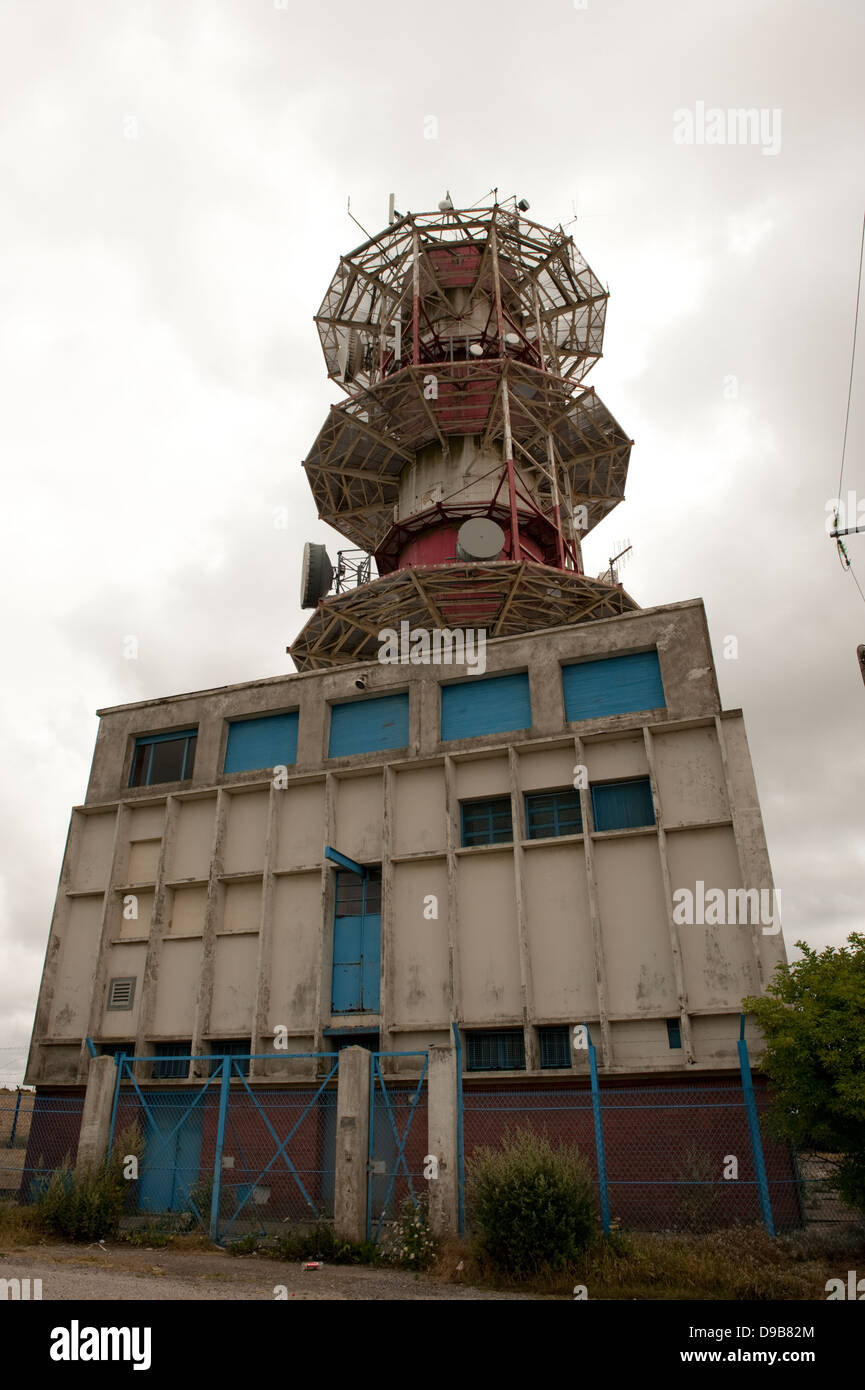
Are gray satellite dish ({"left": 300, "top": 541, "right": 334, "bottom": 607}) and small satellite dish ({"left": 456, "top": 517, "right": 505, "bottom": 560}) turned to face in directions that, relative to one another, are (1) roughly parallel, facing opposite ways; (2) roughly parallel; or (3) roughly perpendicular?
roughly perpendicular

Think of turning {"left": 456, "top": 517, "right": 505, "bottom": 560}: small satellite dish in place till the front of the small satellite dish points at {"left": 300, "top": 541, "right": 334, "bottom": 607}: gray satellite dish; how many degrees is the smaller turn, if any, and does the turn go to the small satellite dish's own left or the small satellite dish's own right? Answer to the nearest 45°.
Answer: approximately 135° to the small satellite dish's own right

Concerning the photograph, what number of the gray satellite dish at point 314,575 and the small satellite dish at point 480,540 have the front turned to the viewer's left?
1

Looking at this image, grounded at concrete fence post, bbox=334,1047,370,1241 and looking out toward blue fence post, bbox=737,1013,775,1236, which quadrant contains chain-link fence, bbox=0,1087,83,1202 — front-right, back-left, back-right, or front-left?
back-left

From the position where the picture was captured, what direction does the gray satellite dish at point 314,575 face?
facing to the left of the viewer

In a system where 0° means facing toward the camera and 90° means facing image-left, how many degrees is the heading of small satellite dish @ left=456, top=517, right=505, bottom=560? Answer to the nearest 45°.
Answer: approximately 0°

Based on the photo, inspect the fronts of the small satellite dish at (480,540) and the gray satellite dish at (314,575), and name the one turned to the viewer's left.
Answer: the gray satellite dish
